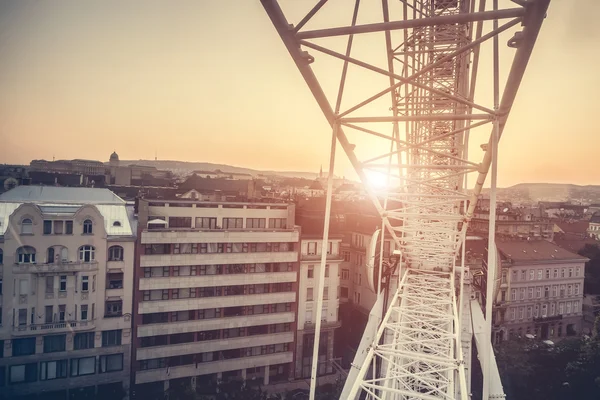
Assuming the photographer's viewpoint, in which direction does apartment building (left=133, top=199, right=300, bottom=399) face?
facing the viewer

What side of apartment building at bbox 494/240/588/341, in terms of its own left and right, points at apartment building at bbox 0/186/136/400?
right

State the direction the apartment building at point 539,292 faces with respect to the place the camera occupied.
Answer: facing the viewer and to the right of the viewer

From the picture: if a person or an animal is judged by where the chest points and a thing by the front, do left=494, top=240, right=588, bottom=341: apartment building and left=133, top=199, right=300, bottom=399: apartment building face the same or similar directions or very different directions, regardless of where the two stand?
same or similar directions

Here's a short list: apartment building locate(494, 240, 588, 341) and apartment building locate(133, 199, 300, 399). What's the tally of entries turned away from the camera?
0

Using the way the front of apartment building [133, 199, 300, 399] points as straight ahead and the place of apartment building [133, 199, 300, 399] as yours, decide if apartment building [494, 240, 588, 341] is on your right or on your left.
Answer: on your left

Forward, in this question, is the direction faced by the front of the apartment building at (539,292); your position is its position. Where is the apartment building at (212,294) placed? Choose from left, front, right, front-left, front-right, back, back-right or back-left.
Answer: right
